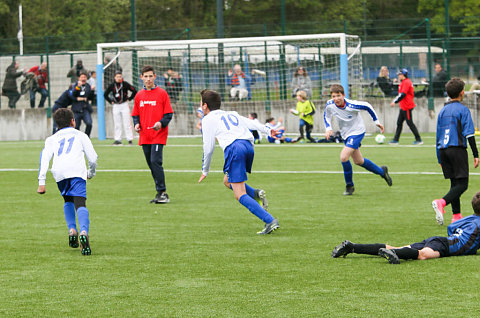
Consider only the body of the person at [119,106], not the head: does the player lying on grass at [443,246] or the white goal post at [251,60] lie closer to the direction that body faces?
the player lying on grass

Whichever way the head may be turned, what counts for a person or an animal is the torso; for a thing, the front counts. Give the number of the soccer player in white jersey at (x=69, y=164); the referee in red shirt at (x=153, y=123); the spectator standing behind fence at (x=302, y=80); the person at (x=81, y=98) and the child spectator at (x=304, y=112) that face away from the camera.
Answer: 1

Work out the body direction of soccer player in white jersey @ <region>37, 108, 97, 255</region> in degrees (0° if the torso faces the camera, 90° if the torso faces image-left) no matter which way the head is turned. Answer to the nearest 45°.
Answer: approximately 180°

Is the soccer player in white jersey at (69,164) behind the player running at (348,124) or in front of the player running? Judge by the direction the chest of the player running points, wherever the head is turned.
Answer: in front

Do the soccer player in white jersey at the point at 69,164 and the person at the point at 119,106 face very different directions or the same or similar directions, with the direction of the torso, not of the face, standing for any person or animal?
very different directions

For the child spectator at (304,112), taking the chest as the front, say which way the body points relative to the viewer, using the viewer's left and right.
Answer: facing the viewer and to the left of the viewer

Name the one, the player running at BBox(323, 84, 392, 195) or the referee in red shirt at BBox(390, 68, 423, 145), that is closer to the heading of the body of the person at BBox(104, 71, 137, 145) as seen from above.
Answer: the player running

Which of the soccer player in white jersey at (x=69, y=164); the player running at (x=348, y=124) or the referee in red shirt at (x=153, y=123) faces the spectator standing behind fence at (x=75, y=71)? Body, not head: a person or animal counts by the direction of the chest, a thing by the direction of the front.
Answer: the soccer player in white jersey

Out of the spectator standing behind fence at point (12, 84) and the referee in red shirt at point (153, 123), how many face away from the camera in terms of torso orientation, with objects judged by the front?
0

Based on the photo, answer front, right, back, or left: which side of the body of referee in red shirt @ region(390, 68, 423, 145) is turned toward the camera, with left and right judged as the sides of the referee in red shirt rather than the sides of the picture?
left

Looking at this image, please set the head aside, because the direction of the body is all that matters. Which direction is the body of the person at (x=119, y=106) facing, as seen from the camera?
toward the camera

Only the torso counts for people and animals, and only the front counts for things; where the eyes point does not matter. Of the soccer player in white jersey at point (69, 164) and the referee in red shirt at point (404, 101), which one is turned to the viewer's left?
the referee in red shirt

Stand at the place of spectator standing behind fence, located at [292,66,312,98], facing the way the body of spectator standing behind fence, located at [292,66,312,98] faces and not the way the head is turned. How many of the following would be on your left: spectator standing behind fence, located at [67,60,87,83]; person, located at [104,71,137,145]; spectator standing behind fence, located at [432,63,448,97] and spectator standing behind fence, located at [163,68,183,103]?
1

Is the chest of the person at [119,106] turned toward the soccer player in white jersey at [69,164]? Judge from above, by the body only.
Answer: yes

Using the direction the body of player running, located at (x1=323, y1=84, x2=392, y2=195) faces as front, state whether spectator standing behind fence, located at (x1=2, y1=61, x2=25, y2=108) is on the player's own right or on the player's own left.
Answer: on the player's own right
